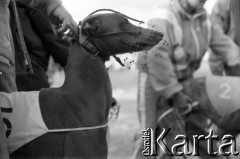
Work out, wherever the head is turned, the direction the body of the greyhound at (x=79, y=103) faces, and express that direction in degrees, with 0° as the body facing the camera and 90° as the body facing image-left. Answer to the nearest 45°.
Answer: approximately 270°

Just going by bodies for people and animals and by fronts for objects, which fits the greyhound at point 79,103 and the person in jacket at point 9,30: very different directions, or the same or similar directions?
same or similar directions

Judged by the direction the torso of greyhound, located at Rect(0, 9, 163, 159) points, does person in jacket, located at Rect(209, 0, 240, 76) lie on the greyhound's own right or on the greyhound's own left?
on the greyhound's own left

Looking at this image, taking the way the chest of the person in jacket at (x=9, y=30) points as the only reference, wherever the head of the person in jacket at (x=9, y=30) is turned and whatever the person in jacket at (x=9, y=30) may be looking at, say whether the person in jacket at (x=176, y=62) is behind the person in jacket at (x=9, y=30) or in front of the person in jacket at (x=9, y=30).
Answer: in front

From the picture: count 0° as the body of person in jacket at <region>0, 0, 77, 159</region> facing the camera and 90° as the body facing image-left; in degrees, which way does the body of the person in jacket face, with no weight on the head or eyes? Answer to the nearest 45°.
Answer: approximately 270°
